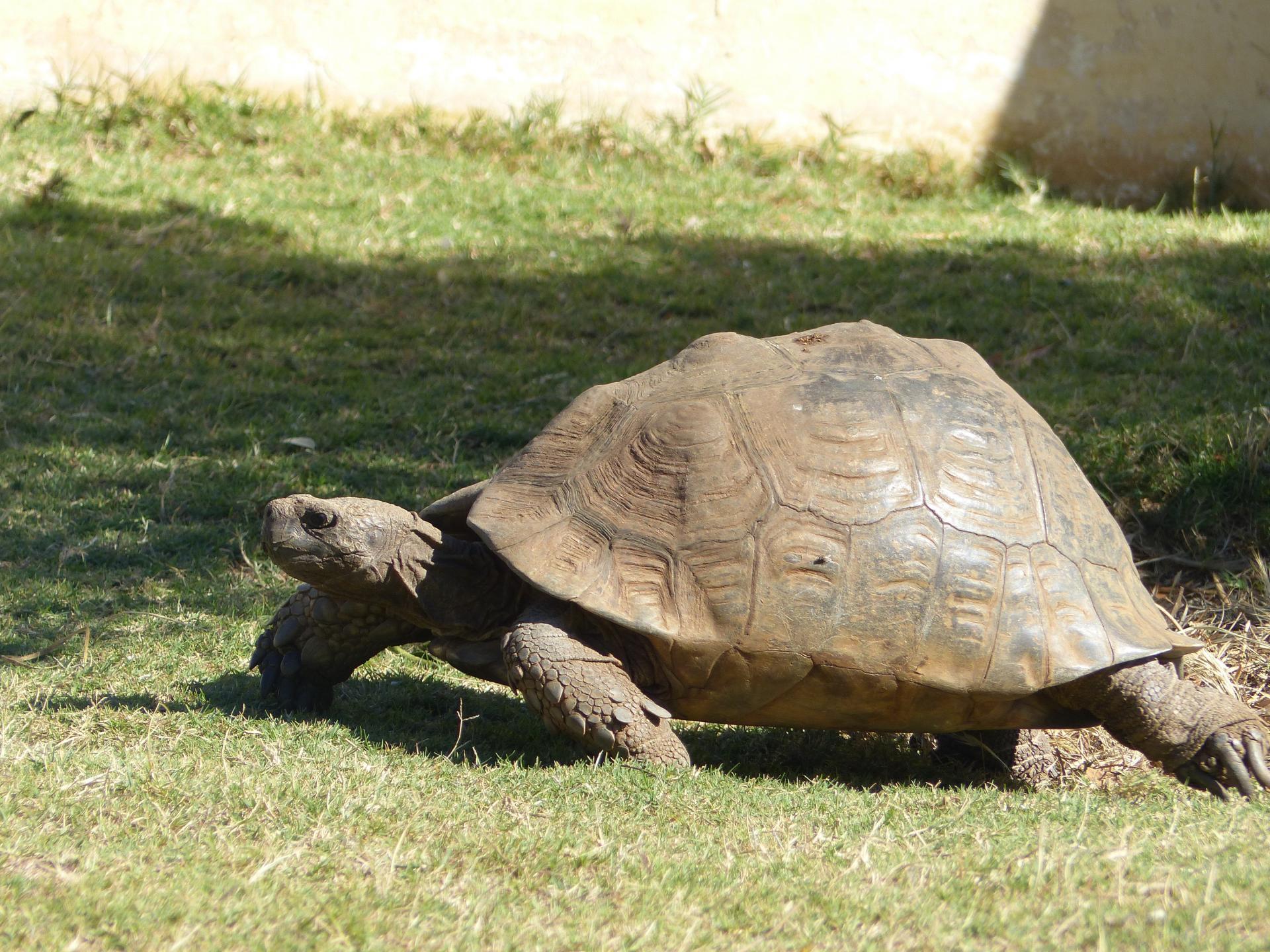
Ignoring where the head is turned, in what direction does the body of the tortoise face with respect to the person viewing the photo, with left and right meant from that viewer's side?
facing to the left of the viewer
